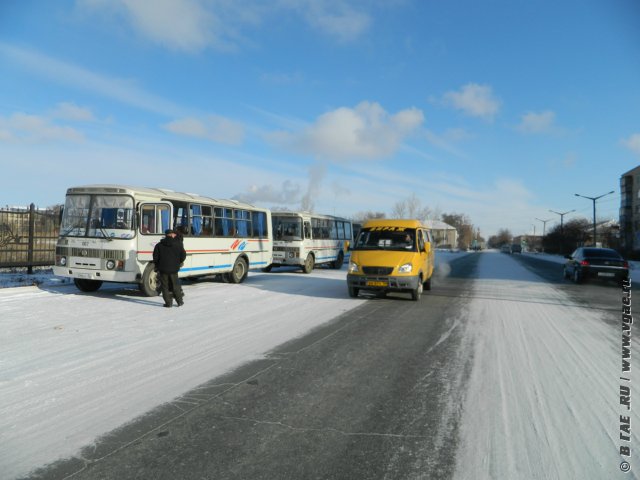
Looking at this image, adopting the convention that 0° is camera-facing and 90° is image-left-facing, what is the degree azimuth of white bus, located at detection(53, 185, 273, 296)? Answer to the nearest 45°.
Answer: approximately 45°

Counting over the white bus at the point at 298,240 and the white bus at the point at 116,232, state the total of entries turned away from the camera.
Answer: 0

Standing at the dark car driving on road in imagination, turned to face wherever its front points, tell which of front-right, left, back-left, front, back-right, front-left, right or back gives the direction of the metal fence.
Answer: left

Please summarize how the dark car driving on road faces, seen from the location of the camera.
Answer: facing away from the viewer and to the left of the viewer

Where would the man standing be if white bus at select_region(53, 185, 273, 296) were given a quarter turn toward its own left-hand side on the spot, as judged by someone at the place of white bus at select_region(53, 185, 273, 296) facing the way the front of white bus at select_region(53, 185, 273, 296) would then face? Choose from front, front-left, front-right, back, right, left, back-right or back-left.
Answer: front

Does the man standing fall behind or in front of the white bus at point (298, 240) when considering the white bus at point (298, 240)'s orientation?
in front

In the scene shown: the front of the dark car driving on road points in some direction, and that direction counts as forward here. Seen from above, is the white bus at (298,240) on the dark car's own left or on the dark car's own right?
on the dark car's own left

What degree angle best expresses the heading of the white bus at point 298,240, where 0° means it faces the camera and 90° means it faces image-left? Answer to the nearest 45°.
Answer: approximately 45°

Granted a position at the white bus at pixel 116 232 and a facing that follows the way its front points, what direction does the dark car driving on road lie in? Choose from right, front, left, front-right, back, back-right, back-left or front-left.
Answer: back-left

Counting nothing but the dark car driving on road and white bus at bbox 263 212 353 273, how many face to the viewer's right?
0

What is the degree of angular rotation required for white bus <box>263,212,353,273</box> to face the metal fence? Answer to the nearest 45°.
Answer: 0° — it already faces it

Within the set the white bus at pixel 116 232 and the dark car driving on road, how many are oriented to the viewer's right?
0
